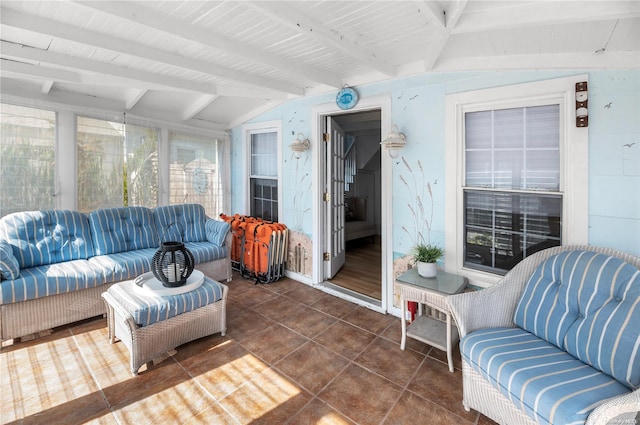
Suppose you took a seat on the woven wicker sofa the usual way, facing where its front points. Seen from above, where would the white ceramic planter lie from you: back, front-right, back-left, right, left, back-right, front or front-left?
front

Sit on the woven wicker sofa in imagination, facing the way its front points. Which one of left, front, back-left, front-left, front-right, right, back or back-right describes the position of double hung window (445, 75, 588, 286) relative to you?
front

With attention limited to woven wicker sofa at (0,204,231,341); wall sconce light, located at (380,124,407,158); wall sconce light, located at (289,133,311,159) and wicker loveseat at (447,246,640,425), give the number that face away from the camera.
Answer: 0

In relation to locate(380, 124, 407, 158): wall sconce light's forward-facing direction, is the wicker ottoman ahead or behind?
ahead

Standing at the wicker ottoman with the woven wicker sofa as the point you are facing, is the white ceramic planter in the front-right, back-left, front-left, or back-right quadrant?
back-right

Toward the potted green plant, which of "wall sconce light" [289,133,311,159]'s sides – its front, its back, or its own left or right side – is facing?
left

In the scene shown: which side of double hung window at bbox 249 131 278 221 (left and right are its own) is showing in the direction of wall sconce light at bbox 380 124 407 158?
left

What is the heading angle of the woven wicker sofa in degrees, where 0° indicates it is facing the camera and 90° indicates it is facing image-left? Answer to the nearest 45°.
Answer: approximately 315°

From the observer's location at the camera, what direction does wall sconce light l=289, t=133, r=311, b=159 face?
facing the viewer and to the left of the viewer

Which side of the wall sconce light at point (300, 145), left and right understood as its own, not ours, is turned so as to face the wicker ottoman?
front
